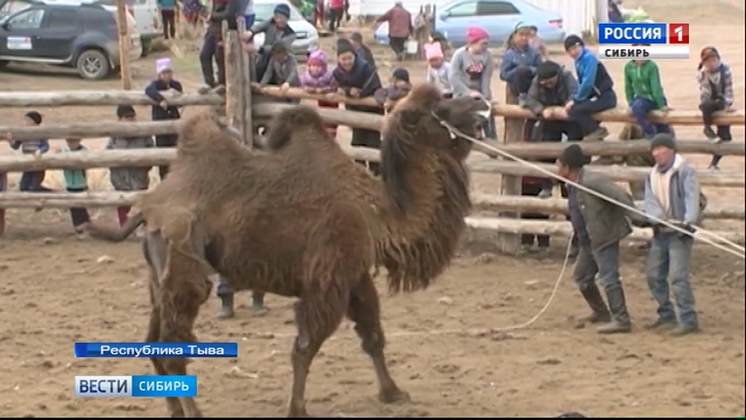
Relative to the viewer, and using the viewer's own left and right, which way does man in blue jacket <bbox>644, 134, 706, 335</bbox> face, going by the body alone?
facing the viewer and to the left of the viewer

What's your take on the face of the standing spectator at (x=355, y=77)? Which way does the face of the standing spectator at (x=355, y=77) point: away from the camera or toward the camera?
toward the camera

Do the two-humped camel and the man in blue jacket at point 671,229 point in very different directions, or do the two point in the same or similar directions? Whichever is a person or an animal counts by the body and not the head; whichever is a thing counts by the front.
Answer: very different directions

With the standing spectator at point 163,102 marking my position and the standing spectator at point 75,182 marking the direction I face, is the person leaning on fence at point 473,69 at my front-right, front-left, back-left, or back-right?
back-left

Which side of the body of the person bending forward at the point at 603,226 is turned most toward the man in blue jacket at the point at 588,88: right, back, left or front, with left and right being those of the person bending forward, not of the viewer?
right

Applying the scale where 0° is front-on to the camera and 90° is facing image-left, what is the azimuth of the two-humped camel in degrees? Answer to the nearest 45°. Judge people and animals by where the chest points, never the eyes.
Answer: approximately 270°

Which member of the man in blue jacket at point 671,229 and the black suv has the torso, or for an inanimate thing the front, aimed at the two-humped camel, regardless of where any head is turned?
the man in blue jacket

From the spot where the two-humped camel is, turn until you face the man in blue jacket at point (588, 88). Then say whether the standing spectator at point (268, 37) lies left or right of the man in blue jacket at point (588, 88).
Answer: left

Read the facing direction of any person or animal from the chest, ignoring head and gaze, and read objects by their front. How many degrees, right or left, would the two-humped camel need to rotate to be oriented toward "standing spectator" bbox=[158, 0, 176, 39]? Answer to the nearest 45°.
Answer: approximately 90° to its left

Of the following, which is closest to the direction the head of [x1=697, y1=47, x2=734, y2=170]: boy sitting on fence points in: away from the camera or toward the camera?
toward the camera

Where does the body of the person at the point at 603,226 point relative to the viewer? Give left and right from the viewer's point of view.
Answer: facing to the left of the viewer

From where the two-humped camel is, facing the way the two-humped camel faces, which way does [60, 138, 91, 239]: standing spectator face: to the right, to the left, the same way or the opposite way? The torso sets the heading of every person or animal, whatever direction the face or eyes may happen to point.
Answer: to the right

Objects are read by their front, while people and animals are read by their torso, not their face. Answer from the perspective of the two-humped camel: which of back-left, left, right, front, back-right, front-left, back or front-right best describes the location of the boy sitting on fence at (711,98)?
front-left

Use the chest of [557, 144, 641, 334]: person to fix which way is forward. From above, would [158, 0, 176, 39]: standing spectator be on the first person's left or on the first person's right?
on the first person's right

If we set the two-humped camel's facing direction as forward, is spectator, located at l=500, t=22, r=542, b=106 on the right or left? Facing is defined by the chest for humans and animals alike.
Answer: on its left

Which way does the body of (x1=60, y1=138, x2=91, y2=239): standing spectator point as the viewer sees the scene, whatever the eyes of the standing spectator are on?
toward the camera

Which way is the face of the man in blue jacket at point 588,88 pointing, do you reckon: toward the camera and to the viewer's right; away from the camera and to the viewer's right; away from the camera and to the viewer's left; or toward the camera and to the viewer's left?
toward the camera and to the viewer's left

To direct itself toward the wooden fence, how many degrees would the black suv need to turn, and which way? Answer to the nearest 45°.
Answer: approximately 90° to its left
